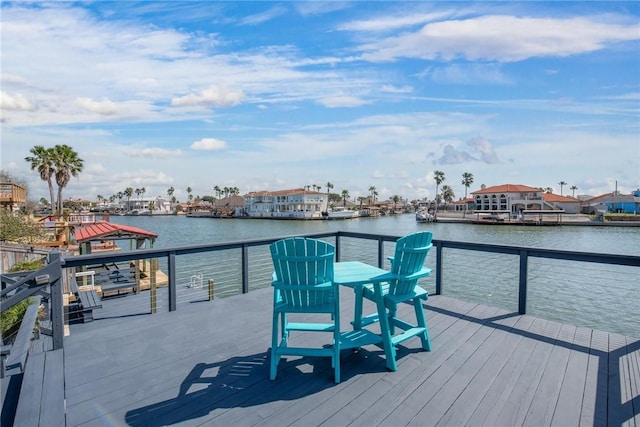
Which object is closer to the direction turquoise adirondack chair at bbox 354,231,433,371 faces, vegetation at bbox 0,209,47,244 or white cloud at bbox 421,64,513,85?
the vegetation

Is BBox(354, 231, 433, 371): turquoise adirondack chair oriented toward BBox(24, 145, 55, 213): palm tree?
yes

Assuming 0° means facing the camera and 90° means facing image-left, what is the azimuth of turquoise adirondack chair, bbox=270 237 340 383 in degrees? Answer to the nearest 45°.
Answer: approximately 180°

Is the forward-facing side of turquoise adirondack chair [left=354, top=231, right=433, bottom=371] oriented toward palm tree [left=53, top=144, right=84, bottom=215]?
yes

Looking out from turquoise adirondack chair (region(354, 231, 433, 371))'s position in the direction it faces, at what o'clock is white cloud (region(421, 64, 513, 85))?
The white cloud is roughly at 2 o'clock from the turquoise adirondack chair.

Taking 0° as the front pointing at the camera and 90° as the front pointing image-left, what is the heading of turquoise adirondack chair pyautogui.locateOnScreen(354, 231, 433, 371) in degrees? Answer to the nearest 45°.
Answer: approximately 135°
